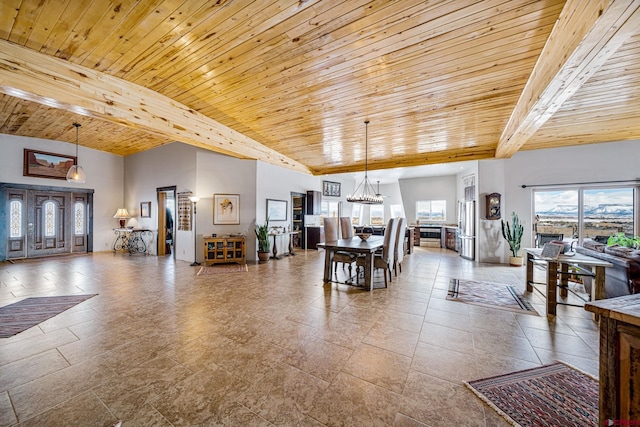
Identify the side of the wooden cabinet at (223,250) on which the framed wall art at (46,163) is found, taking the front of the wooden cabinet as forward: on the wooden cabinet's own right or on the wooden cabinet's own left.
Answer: on the wooden cabinet's own right

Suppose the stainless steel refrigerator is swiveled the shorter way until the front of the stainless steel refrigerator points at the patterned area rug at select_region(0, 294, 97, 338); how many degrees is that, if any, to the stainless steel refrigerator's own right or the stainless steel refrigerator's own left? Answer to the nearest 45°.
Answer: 0° — it already faces it

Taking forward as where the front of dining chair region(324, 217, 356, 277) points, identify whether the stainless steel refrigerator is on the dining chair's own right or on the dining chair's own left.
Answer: on the dining chair's own left

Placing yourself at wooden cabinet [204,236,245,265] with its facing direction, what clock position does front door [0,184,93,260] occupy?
The front door is roughly at 4 o'clock from the wooden cabinet.

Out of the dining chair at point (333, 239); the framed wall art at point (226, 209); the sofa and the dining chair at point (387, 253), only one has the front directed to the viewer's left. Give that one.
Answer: the dining chair at point (387, 253)

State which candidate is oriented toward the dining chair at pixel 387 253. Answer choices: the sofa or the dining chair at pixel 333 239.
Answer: the dining chair at pixel 333 239

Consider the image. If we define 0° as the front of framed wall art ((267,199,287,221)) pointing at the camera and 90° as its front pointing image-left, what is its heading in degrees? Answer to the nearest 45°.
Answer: approximately 0°

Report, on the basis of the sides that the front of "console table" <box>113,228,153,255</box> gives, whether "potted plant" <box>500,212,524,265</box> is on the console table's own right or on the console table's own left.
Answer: on the console table's own left

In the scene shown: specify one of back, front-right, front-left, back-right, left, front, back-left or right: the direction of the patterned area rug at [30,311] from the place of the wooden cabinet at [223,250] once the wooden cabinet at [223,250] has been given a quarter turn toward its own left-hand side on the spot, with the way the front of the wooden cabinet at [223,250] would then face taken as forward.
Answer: back-right

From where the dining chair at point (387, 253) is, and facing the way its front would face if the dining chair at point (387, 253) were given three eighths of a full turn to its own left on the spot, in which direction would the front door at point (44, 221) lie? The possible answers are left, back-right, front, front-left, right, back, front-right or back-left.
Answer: back-right

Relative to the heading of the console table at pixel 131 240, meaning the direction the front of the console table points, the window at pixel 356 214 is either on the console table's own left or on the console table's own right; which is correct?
on the console table's own left

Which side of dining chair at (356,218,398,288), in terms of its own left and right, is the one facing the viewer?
left
